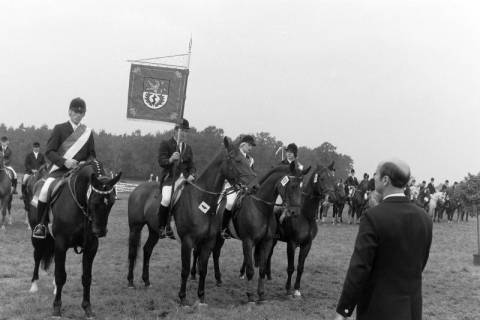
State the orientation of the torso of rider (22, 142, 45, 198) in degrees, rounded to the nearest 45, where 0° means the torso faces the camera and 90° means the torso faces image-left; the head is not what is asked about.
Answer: approximately 315°

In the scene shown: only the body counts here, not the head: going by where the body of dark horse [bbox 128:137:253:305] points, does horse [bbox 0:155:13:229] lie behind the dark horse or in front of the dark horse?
behind

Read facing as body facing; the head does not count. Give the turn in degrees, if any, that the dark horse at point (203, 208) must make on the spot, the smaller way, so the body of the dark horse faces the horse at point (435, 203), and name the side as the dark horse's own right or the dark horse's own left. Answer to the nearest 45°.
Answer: approximately 90° to the dark horse's own left

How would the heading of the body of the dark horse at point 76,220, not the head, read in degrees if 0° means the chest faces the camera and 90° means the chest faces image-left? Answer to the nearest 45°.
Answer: approximately 315°

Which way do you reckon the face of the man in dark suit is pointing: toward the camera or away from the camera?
away from the camera

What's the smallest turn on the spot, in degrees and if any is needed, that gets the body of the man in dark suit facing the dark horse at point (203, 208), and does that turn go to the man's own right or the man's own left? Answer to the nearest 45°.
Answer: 0° — they already face it

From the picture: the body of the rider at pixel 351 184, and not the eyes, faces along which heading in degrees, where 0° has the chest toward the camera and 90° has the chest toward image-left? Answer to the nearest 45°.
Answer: approximately 45°

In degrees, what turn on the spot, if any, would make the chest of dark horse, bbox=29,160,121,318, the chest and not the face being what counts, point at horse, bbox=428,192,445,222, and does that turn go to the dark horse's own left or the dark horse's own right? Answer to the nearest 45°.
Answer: approximately 90° to the dark horse's own left

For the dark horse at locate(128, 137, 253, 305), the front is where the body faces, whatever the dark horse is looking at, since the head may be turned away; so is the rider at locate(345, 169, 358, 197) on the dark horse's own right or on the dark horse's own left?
on the dark horse's own left
